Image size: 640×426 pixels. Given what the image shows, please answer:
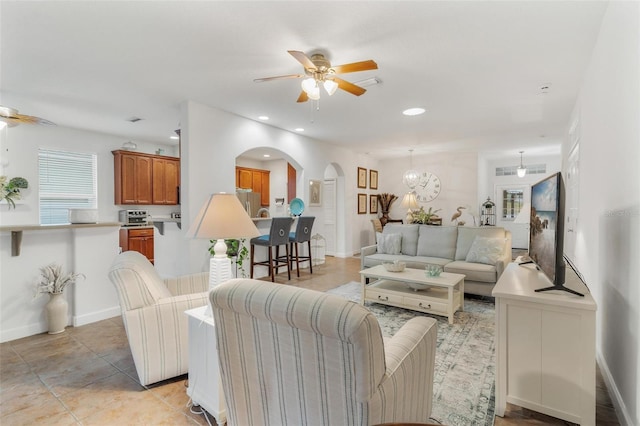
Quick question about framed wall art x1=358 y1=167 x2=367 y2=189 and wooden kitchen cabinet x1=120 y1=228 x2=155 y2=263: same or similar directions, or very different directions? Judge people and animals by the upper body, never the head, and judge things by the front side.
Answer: same or similar directions

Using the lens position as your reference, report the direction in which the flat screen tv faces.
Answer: facing to the left of the viewer

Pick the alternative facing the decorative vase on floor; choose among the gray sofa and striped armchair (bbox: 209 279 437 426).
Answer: the gray sofa

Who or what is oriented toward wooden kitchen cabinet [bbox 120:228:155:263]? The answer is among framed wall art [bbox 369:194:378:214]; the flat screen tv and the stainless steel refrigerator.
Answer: the flat screen tv

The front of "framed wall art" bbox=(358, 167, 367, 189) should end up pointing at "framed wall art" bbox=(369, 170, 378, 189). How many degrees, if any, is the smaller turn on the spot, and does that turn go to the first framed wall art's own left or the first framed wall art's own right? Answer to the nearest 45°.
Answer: approximately 90° to the first framed wall art's own left

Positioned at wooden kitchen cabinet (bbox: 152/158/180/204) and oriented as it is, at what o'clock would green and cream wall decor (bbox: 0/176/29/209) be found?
The green and cream wall decor is roughly at 2 o'clock from the wooden kitchen cabinet.

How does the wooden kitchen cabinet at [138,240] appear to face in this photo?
toward the camera

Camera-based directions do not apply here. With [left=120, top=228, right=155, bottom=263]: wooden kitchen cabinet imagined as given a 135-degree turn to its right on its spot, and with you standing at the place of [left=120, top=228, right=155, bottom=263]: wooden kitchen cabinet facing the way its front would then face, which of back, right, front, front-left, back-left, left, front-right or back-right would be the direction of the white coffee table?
back

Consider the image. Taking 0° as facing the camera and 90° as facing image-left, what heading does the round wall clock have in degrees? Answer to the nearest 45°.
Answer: approximately 0°

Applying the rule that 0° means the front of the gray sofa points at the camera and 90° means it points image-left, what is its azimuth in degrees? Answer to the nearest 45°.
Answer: approximately 45°

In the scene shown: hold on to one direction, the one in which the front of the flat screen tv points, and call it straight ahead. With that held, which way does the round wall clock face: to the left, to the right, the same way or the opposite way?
to the left

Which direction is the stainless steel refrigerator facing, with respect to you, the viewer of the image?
facing the viewer

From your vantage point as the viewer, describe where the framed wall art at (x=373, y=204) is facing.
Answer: facing the viewer and to the right of the viewer

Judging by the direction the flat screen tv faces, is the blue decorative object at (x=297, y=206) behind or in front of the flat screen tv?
in front

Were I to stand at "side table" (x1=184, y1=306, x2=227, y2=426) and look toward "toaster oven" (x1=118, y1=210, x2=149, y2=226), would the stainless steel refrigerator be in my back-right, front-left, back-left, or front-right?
front-right

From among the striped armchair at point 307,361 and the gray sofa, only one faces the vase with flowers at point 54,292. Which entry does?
the gray sofa

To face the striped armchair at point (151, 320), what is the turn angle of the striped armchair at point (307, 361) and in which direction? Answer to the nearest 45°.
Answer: approximately 90° to its left

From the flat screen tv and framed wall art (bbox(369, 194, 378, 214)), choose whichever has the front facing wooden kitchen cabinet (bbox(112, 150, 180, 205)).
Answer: the flat screen tv
